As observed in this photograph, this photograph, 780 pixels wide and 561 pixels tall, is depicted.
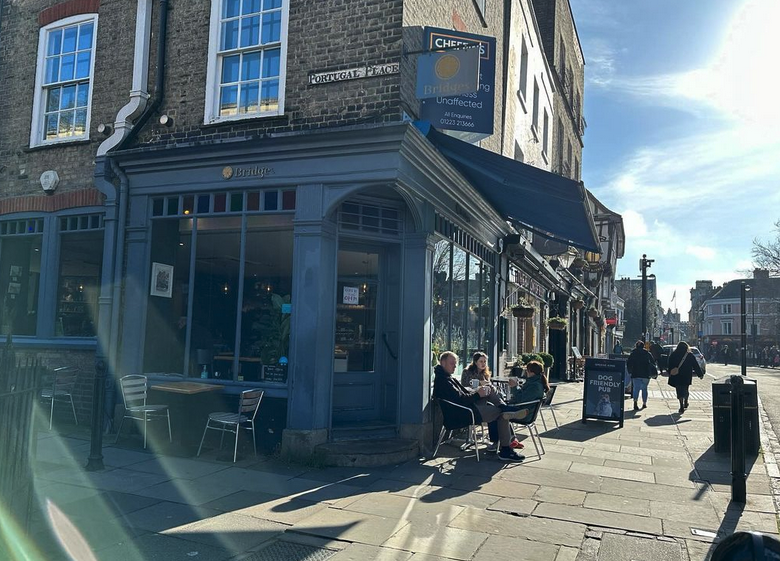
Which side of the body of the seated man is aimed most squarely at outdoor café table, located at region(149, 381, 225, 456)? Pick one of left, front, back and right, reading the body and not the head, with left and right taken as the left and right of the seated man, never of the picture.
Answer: back

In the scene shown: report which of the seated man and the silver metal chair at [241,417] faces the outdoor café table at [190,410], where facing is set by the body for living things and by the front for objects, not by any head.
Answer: the silver metal chair

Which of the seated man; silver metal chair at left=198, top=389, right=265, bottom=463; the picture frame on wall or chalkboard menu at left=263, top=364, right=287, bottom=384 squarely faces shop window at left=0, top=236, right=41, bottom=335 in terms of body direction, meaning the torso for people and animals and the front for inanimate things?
the silver metal chair

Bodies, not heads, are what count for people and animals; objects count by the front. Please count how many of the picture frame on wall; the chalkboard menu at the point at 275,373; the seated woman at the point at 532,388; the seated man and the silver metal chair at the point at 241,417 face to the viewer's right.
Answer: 1

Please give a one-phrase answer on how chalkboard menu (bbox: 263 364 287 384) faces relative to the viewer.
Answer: facing the viewer

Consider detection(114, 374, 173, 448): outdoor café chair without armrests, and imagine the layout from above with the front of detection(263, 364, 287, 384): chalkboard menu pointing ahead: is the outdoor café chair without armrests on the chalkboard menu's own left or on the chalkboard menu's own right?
on the chalkboard menu's own right

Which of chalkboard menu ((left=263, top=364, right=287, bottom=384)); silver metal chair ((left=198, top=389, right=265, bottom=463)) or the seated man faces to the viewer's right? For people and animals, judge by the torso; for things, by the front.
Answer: the seated man

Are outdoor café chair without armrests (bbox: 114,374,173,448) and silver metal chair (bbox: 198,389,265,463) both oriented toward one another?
yes

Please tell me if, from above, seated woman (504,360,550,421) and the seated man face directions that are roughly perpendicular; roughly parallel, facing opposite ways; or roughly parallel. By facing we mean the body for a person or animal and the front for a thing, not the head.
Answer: roughly parallel, facing opposite ways

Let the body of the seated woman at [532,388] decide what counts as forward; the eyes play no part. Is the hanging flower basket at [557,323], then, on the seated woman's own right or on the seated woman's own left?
on the seated woman's own right

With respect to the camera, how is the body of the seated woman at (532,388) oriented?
to the viewer's left

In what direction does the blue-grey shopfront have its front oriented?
toward the camera

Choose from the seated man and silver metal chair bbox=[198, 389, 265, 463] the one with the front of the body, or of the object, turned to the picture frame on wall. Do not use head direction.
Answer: the silver metal chair

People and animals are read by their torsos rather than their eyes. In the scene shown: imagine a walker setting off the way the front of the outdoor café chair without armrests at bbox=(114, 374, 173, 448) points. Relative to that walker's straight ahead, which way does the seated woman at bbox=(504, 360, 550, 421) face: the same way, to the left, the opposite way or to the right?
the opposite way

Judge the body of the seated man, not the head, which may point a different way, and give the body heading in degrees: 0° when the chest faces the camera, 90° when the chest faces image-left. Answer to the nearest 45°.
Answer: approximately 270°
